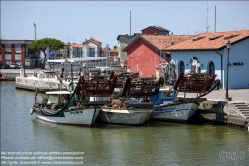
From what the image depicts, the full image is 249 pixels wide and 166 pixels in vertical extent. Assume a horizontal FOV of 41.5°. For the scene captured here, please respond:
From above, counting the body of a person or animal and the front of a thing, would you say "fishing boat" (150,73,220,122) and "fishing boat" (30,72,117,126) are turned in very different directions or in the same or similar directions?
same or similar directions

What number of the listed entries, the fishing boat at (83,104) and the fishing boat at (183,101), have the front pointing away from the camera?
0

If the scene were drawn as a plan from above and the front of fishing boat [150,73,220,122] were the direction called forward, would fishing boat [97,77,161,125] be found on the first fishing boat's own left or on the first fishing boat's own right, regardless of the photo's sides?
on the first fishing boat's own right
